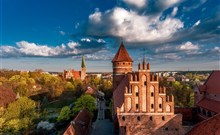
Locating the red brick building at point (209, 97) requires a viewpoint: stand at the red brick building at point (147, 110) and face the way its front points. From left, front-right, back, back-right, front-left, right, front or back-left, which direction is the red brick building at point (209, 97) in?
back-left

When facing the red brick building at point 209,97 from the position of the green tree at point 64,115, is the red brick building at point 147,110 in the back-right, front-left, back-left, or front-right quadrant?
front-right

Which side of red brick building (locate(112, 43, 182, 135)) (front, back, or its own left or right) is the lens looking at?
front
